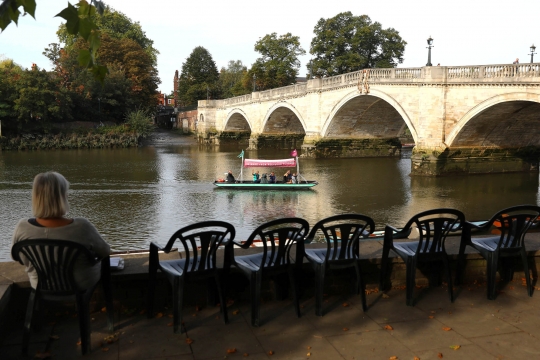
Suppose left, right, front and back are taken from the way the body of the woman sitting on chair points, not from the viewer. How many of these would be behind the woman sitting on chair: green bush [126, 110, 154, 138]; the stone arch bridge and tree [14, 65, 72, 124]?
0

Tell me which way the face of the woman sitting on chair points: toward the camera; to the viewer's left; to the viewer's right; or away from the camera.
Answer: away from the camera

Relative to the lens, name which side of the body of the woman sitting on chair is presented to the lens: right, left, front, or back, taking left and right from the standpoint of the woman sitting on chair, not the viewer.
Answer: back

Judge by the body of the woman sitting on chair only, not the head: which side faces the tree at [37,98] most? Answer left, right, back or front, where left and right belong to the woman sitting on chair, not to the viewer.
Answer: front

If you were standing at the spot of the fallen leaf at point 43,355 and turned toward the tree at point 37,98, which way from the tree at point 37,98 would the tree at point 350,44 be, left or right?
right

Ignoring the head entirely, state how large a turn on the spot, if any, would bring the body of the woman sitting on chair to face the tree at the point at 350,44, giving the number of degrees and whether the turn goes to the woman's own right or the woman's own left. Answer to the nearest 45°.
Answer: approximately 45° to the woman's own right

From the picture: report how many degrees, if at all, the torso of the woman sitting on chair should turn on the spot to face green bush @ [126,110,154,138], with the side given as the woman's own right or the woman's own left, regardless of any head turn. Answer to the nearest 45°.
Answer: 0° — they already face it

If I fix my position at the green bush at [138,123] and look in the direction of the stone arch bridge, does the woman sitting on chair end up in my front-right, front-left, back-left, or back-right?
front-right

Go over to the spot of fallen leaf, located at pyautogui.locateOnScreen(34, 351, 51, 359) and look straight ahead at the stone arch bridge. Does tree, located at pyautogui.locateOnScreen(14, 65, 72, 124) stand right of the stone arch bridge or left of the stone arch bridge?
left
